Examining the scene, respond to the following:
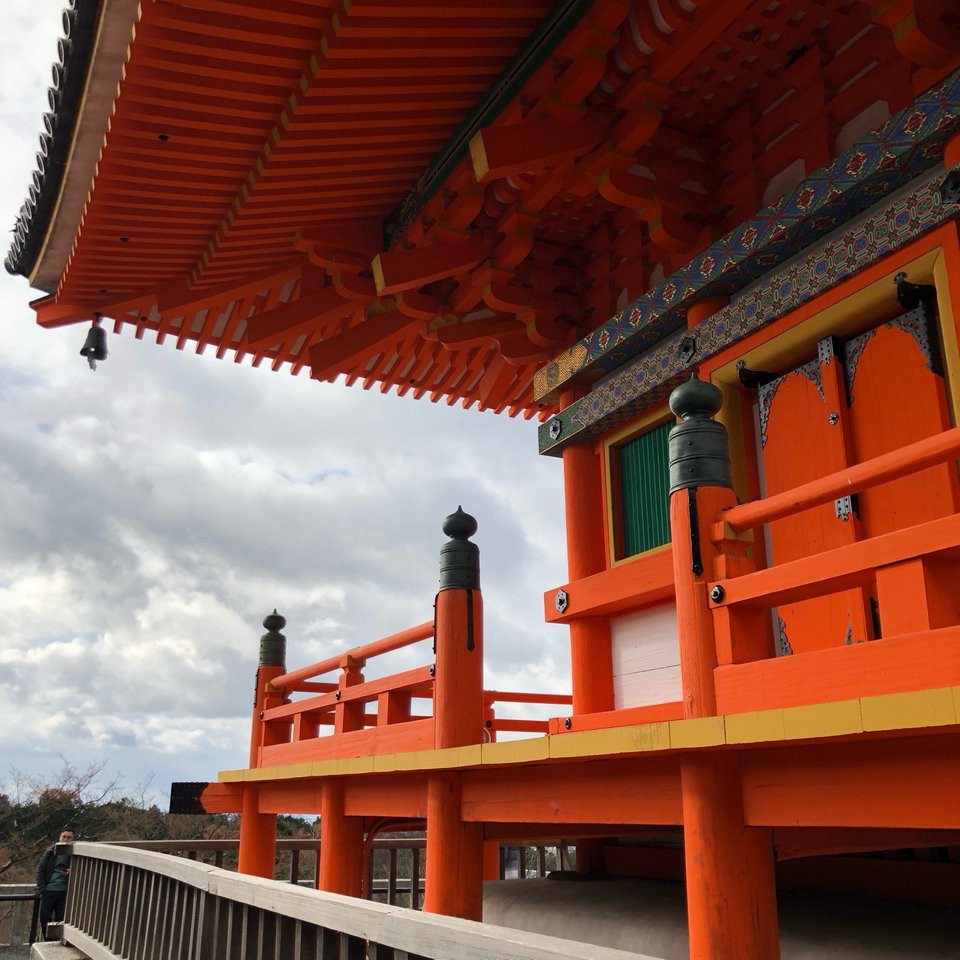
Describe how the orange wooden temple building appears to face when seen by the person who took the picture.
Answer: facing the viewer and to the left of the viewer

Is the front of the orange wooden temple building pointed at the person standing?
no
